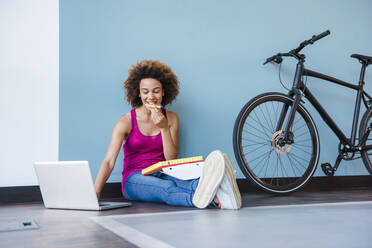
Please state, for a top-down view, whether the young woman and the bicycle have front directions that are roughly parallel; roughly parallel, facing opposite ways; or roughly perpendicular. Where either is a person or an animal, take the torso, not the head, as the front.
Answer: roughly perpendicular

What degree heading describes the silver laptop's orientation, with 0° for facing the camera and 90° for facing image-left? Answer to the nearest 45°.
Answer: approximately 225°

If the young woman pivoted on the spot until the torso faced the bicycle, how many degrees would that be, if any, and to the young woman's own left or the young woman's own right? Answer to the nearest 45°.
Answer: approximately 90° to the young woman's own left

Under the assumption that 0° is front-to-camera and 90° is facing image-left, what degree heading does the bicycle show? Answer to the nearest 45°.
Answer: approximately 45°

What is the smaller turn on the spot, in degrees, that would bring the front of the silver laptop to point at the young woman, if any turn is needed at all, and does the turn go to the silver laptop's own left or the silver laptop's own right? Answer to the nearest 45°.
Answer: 0° — it already faces them

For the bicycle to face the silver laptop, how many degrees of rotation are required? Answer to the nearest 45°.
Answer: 0° — it already faces it

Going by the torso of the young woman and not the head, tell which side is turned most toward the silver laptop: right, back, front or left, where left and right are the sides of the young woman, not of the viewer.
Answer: right
